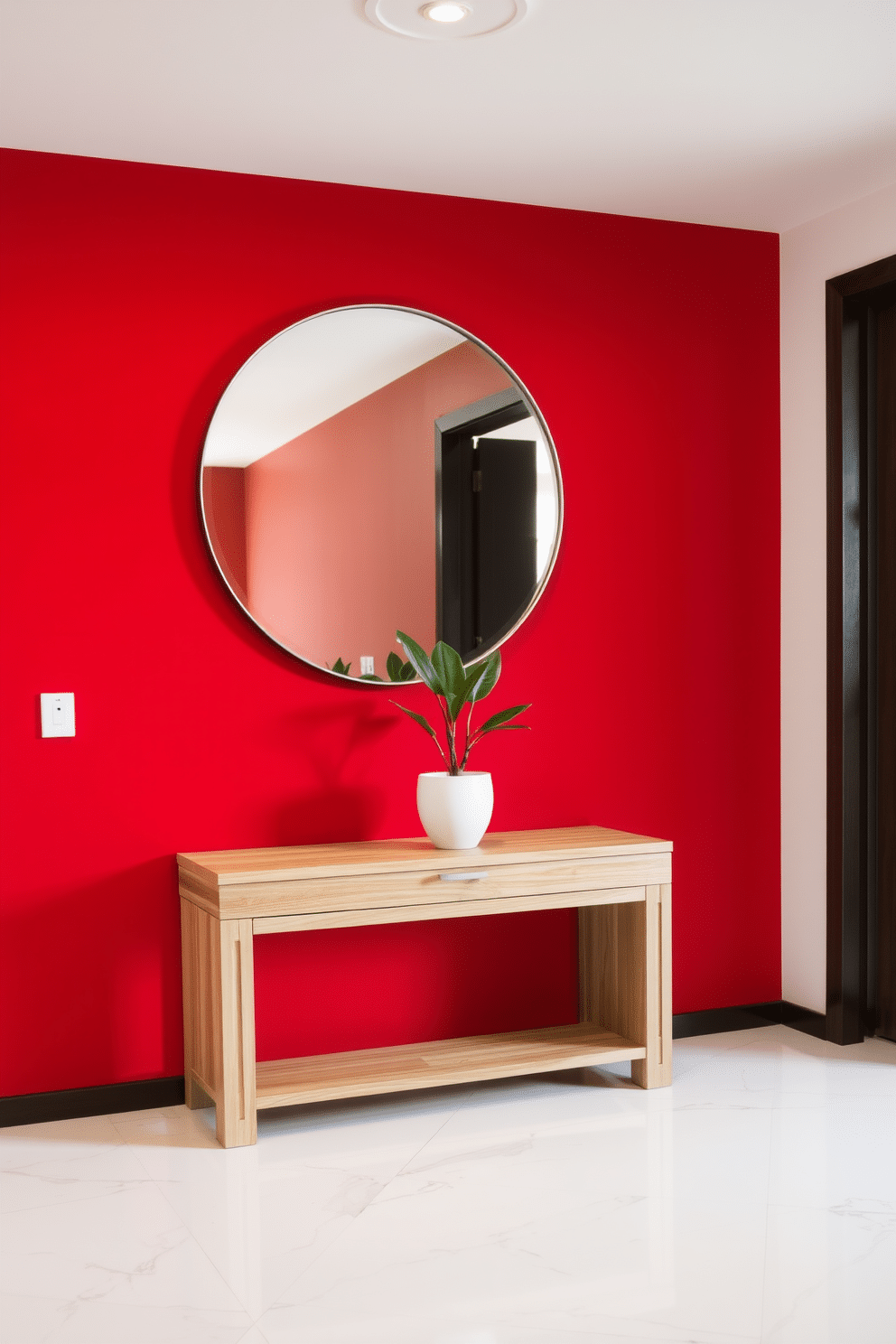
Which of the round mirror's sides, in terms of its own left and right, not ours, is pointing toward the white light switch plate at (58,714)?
right

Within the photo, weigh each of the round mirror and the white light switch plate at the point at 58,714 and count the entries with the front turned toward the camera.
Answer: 2

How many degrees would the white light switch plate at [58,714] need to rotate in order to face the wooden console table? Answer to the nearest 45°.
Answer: approximately 90° to its left

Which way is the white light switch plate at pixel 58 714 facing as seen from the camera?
toward the camera

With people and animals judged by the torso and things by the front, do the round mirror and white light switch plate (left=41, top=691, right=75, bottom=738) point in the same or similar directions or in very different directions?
same or similar directions

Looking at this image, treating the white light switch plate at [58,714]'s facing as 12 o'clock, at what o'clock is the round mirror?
The round mirror is roughly at 9 o'clock from the white light switch plate.

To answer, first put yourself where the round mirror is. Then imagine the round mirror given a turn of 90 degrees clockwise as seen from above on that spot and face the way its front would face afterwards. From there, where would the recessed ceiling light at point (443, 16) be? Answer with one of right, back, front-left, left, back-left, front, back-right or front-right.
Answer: left
